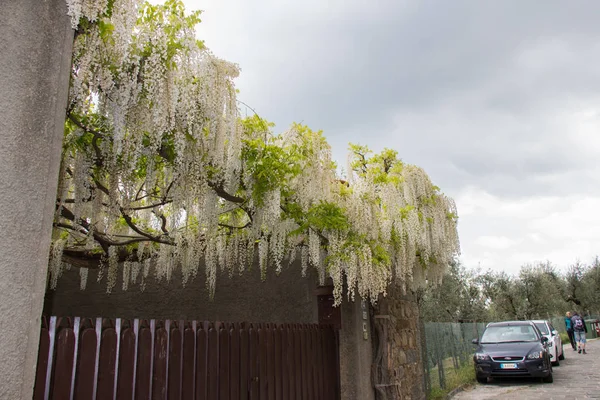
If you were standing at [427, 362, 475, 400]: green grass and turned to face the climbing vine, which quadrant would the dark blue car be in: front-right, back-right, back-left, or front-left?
back-left

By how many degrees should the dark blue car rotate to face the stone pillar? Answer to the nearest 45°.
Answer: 0° — it already faces it

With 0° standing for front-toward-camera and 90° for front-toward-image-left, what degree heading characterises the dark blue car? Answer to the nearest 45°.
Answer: approximately 0°

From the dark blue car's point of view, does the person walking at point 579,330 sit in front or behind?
behind

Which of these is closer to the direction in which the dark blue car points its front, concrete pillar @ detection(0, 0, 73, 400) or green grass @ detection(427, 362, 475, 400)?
the concrete pillar

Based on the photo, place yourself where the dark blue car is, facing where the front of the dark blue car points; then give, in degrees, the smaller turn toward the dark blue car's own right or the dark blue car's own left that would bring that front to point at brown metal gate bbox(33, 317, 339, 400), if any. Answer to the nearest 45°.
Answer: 0° — it already faces it

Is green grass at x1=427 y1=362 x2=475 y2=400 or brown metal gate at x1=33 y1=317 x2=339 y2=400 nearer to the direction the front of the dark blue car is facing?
the brown metal gate

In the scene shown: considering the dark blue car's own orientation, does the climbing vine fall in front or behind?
in front

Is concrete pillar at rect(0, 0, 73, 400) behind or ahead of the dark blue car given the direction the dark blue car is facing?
ahead

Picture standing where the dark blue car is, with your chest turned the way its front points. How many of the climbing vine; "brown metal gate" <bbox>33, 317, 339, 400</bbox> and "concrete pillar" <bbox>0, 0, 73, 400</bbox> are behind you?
0

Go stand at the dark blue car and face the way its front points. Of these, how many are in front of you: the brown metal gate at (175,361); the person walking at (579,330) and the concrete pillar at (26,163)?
2
